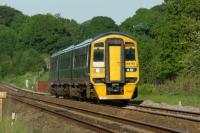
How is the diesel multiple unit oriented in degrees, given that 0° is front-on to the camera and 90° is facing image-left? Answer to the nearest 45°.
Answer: approximately 315°

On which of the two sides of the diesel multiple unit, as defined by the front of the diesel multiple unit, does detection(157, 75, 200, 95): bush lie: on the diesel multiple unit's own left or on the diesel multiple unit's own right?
on the diesel multiple unit's own left

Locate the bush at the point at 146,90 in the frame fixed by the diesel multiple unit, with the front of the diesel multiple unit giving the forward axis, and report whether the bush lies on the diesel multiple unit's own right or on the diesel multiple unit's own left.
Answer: on the diesel multiple unit's own left
